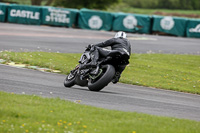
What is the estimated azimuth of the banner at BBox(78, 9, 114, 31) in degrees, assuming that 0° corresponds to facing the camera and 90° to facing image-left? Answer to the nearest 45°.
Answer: approximately 0°

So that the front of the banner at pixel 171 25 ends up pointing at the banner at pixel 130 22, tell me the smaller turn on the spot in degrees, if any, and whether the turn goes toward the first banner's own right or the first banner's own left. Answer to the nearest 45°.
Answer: approximately 90° to the first banner's own right

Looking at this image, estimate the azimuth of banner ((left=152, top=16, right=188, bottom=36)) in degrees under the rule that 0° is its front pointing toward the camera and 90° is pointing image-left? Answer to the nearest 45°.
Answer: approximately 0°

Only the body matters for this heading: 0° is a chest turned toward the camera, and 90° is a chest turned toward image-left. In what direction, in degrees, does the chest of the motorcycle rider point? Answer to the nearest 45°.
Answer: approximately 135°
